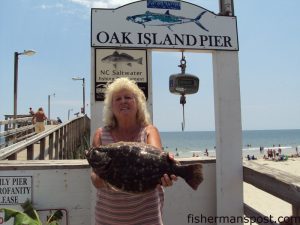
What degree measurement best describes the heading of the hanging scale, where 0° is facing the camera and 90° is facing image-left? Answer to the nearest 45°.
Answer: approximately 0°

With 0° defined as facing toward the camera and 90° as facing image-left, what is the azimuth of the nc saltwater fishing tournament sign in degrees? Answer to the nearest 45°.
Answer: approximately 0°
